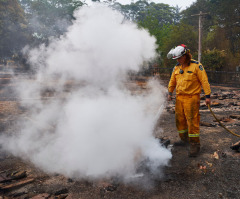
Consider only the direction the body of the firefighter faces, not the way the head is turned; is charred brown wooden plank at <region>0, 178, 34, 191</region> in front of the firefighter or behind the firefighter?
in front

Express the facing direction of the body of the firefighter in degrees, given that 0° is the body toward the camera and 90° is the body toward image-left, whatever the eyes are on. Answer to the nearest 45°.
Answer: approximately 45°

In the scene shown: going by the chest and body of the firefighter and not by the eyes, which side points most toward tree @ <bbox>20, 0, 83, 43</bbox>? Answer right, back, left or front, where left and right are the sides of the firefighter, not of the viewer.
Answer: right
